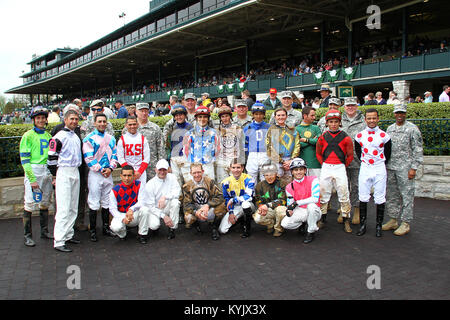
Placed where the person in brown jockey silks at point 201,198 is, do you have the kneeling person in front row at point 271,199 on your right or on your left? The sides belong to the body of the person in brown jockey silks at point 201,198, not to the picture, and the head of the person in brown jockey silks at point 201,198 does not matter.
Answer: on your left

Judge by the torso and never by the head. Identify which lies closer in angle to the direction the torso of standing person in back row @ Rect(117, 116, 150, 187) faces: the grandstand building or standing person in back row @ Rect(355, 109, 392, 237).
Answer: the standing person in back row

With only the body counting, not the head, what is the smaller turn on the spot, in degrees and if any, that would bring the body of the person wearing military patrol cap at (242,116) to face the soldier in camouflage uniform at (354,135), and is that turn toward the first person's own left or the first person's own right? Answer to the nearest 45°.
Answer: approximately 90° to the first person's own left

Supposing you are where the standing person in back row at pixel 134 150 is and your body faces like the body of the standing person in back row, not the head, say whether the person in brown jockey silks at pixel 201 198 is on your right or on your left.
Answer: on your left

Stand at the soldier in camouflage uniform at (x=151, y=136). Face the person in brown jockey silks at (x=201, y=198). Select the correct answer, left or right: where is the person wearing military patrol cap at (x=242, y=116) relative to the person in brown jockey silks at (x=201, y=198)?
left

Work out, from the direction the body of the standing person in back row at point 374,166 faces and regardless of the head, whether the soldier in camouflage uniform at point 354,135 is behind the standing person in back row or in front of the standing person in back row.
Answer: behind

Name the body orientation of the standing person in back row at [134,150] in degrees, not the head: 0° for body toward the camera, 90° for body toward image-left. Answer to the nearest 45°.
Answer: approximately 0°
